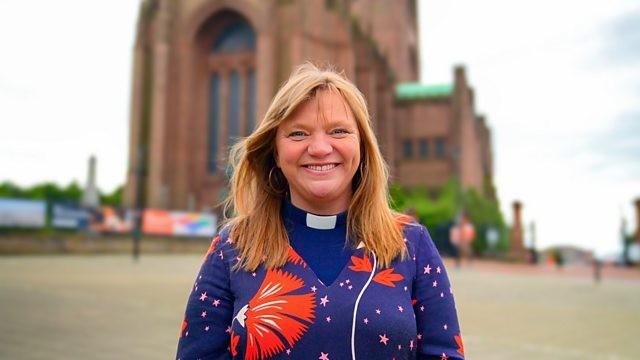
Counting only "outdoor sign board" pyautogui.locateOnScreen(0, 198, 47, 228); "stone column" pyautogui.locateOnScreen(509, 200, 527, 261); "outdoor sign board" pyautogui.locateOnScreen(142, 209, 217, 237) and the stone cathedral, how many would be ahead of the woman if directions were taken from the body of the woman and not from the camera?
0

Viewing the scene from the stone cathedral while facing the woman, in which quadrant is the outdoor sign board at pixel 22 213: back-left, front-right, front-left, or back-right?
front-right

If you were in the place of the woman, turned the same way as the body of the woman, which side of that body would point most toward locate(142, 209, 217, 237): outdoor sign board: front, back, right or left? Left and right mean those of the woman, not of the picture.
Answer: back

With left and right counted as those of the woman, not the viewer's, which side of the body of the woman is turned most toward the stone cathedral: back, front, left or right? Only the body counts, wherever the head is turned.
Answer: back

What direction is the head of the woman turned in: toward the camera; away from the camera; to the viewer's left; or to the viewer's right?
toward the camera

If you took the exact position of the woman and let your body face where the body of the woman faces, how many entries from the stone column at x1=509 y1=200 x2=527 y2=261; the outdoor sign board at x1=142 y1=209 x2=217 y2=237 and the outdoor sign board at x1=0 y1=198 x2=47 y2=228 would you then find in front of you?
0

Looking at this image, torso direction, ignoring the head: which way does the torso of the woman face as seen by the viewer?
toward the camera

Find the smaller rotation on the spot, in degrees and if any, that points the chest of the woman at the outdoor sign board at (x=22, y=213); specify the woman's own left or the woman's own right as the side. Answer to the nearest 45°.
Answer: approximately 135° to the woman's own right

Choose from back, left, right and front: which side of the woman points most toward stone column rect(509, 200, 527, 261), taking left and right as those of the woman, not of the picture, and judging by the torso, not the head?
back

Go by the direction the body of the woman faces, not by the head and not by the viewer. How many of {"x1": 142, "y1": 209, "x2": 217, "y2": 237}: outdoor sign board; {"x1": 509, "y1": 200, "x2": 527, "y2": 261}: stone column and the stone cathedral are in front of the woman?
0

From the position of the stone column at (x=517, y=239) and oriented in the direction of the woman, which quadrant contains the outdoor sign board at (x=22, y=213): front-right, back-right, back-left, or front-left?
front-right
